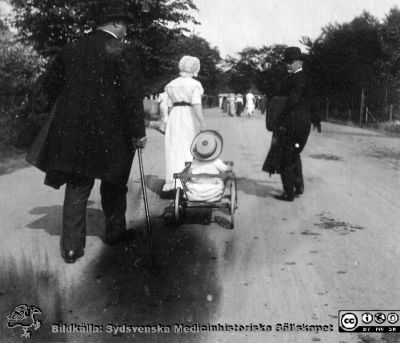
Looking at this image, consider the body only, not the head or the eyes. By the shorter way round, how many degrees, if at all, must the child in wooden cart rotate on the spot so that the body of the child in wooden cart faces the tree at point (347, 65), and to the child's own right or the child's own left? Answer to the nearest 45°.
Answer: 0° — they already face it

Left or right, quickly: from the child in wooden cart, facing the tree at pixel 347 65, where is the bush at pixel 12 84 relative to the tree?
left

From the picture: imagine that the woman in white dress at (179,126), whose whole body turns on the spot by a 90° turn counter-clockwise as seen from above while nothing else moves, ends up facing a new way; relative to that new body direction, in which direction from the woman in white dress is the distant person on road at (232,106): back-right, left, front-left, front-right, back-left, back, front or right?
right

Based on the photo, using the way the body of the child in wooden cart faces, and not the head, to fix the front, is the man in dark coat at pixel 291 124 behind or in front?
in front

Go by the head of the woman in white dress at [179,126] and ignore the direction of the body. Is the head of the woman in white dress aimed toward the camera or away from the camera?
away from the camera

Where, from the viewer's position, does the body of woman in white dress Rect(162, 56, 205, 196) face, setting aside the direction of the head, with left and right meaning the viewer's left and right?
facing away from the viewer

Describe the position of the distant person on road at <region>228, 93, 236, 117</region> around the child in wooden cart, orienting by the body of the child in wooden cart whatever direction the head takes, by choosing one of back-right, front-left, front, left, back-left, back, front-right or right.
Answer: front

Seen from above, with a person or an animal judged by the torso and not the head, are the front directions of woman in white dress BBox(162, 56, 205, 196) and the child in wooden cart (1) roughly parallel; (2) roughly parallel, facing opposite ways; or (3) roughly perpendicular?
roughly parallel

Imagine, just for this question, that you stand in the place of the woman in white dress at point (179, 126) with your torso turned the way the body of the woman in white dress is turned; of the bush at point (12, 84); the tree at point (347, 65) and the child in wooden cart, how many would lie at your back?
1

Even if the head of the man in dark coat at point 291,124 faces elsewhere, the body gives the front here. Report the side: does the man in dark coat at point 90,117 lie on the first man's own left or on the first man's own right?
on the first man's own left

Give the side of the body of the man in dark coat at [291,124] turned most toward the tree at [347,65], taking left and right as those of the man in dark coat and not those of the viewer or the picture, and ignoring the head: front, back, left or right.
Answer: right

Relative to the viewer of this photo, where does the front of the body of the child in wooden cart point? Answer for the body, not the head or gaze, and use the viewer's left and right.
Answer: facing away from the viewer
